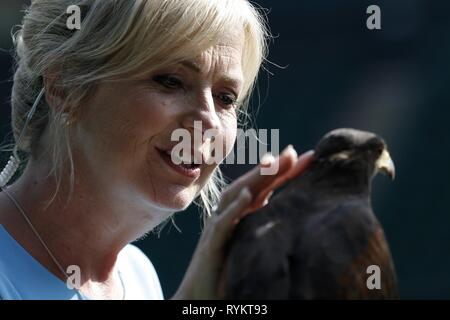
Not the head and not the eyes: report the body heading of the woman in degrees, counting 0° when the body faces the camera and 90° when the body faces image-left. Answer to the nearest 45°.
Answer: approximately 315°

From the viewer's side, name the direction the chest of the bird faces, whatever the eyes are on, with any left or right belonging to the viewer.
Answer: facing away from the viewer and to the right of the viewer
